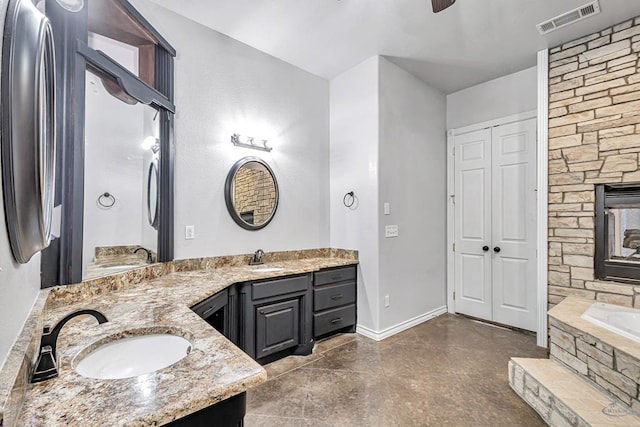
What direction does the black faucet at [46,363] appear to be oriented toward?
to the viewer's right

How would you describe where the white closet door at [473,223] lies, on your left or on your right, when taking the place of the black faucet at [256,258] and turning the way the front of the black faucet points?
on your left

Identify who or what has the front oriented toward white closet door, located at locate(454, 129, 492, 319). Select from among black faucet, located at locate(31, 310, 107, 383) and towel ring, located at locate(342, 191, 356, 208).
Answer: the black faucet

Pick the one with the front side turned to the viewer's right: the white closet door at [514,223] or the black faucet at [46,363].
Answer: the black faucet

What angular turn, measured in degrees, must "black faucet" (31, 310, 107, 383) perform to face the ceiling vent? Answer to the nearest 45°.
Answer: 0° — it already faces it

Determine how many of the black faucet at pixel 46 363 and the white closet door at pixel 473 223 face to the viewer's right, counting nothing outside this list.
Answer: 1

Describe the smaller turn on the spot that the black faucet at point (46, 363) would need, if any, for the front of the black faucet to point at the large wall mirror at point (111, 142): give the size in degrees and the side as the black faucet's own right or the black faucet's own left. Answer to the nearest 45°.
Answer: approximately 90° to the black faucet's own left
